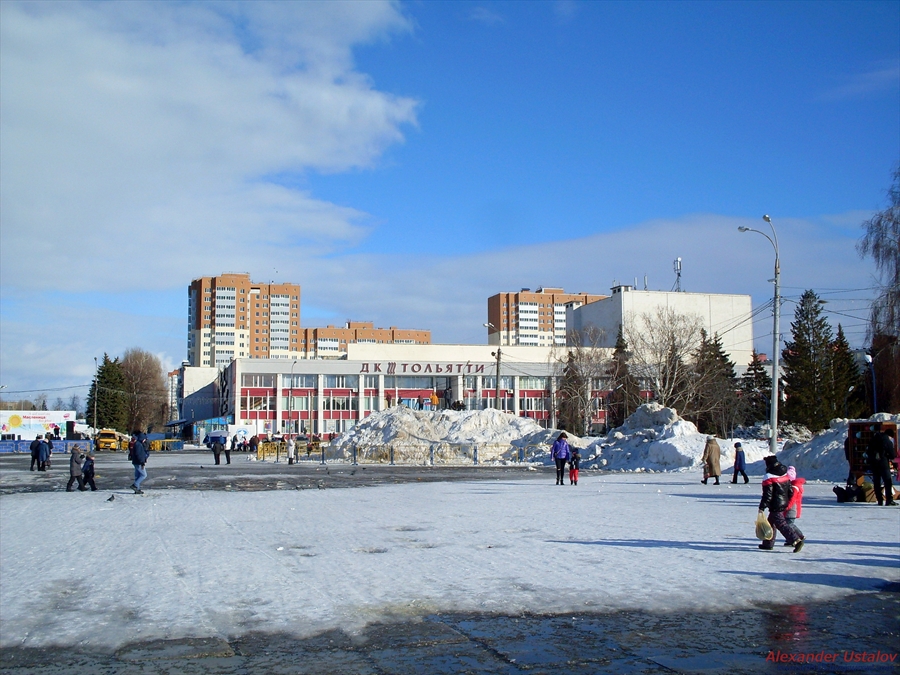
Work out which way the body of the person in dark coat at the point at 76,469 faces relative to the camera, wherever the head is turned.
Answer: to the viewer's right

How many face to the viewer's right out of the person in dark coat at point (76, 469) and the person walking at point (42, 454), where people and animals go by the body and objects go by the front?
1

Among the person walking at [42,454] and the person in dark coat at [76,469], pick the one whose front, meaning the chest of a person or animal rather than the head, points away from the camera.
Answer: the person walking

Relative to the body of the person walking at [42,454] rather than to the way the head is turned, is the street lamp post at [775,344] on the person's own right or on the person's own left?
on the person's own right

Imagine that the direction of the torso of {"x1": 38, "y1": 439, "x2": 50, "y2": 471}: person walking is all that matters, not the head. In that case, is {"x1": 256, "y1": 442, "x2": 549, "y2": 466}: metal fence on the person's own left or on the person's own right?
on the person's own right

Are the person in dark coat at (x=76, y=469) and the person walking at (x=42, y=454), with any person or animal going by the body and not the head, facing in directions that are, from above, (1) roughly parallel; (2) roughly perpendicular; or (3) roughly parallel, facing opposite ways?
roughly perpendicular

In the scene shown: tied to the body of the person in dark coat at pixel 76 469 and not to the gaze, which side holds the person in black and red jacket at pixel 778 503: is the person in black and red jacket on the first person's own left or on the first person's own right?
on the first person's own right

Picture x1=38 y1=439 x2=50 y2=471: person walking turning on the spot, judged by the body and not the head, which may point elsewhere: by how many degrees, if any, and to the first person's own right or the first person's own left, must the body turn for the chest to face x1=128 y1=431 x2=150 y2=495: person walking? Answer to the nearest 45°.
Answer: approximately 180°

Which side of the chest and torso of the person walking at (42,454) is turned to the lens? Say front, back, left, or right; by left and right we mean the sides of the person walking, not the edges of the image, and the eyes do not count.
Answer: back
